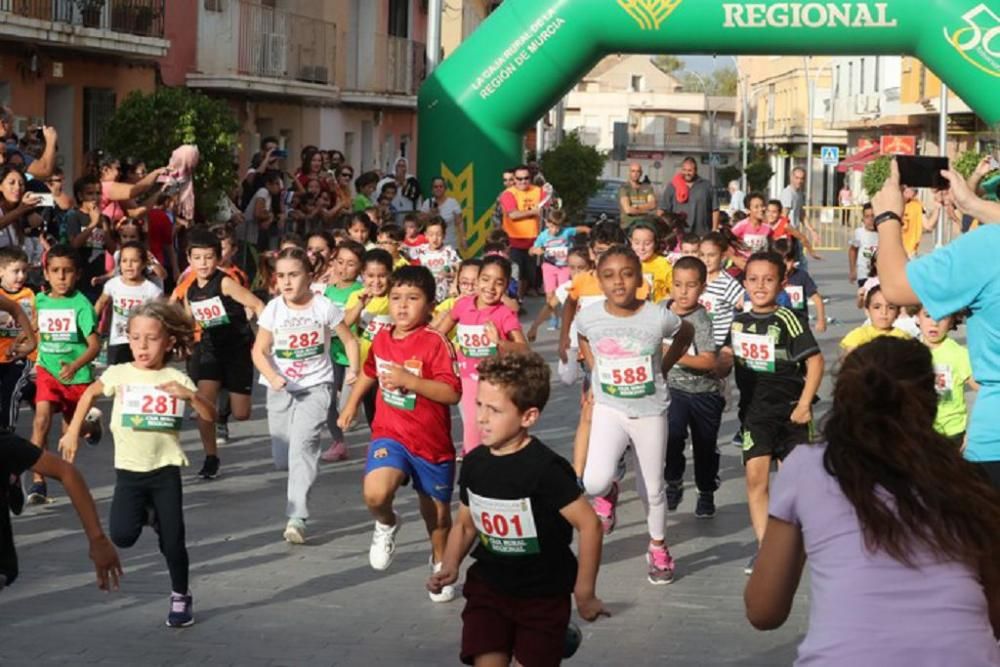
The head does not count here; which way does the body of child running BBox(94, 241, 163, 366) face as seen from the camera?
toward the camera

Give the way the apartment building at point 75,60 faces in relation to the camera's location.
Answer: facing the viewer and to the right of the viewer

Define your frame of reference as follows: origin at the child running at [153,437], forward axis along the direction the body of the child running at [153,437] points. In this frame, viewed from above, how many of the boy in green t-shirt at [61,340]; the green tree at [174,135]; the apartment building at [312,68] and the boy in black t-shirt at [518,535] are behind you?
3

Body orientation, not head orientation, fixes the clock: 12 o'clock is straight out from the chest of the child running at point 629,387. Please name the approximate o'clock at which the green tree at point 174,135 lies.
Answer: The green tree is roughly at 5 o'clock from the child running.

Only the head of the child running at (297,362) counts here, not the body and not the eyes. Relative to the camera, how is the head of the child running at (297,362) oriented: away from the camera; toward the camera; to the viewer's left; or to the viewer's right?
toward the camera

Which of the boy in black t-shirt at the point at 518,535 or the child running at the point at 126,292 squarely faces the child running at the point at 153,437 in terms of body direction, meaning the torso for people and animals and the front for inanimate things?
the child running at the point at 126,292

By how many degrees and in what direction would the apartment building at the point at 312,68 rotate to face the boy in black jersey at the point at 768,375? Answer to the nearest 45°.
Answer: approximately 45° to its right

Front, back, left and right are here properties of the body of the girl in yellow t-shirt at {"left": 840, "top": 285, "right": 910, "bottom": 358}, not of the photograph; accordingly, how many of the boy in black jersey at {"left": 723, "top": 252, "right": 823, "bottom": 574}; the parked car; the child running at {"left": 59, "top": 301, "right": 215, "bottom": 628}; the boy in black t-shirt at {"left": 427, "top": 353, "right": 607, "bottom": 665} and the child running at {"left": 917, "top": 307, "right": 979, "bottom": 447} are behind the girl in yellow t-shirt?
1

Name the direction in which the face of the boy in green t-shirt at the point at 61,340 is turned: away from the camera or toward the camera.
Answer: toward the camera

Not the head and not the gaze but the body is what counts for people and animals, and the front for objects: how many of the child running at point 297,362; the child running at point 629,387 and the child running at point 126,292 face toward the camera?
3

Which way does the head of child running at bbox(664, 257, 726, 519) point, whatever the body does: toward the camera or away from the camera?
toward the camera

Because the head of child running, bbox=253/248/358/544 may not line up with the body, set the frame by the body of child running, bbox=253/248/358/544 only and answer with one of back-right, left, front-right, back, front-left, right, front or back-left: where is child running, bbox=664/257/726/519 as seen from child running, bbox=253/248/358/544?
left

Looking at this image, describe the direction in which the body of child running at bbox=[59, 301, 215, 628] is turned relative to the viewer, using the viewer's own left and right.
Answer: facing the viewer

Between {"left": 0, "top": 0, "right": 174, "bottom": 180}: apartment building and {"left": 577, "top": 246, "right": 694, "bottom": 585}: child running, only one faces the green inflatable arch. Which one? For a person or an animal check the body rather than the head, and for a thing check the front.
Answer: the apartment building

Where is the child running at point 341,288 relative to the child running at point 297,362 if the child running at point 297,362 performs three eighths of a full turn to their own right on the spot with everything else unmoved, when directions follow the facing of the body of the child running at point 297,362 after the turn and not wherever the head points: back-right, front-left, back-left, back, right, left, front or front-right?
front-right
